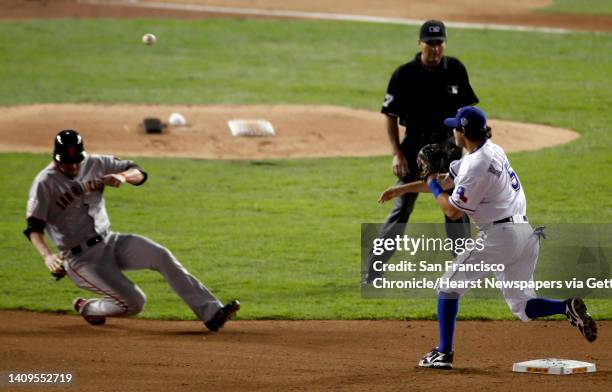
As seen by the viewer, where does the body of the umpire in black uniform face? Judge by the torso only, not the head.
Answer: toward the camera

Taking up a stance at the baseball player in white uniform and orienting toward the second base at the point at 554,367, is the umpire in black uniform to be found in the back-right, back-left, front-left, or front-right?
back-left

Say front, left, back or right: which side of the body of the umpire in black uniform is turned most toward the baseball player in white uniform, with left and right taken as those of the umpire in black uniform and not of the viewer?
front

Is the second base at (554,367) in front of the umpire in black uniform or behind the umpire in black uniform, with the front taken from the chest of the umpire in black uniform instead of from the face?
in front

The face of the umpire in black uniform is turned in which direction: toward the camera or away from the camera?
toward the camera
